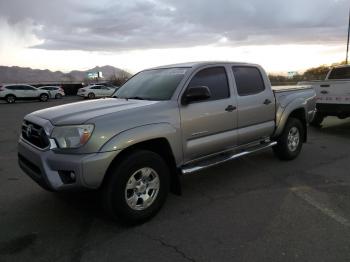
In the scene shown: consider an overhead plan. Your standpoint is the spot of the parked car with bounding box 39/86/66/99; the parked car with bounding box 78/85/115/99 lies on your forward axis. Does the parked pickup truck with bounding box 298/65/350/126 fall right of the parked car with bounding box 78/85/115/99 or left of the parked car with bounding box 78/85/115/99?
right

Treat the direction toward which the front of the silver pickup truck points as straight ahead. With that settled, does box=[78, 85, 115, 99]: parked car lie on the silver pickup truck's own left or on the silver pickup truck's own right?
on the silver pickup truck's own right

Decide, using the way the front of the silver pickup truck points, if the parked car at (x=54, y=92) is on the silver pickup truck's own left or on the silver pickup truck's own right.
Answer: on the silver pickup truck's own right

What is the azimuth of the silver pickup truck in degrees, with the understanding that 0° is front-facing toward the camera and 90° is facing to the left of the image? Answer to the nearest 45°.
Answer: approximately 45°

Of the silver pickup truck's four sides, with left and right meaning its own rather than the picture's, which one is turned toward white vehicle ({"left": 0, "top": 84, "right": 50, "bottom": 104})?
right

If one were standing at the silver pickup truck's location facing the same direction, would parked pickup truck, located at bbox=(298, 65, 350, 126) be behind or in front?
behind
